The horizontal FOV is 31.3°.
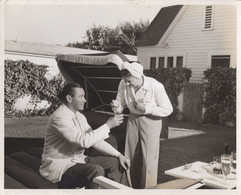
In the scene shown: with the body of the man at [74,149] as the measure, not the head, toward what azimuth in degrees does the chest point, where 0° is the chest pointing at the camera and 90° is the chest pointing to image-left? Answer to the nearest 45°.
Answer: approximately 270°

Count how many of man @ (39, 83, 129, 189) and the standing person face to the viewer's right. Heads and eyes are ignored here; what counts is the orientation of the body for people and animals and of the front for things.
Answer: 1

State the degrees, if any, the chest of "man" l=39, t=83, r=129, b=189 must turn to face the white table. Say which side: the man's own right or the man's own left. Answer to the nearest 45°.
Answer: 0° — they already face it

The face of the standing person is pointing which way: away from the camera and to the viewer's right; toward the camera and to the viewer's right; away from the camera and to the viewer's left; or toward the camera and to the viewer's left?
toward the camera and to the viewer's left

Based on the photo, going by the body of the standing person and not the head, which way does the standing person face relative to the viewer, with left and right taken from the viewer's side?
facing the viewer and to the left of the viewer

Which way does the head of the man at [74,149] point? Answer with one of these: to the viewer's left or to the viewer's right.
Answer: to the viewer's right

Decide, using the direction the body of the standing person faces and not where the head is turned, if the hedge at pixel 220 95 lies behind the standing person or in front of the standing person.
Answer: behind

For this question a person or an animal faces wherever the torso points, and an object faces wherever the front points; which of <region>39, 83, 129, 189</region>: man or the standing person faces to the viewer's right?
the man

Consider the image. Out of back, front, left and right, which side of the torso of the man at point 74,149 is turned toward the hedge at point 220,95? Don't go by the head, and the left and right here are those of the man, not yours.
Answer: left
